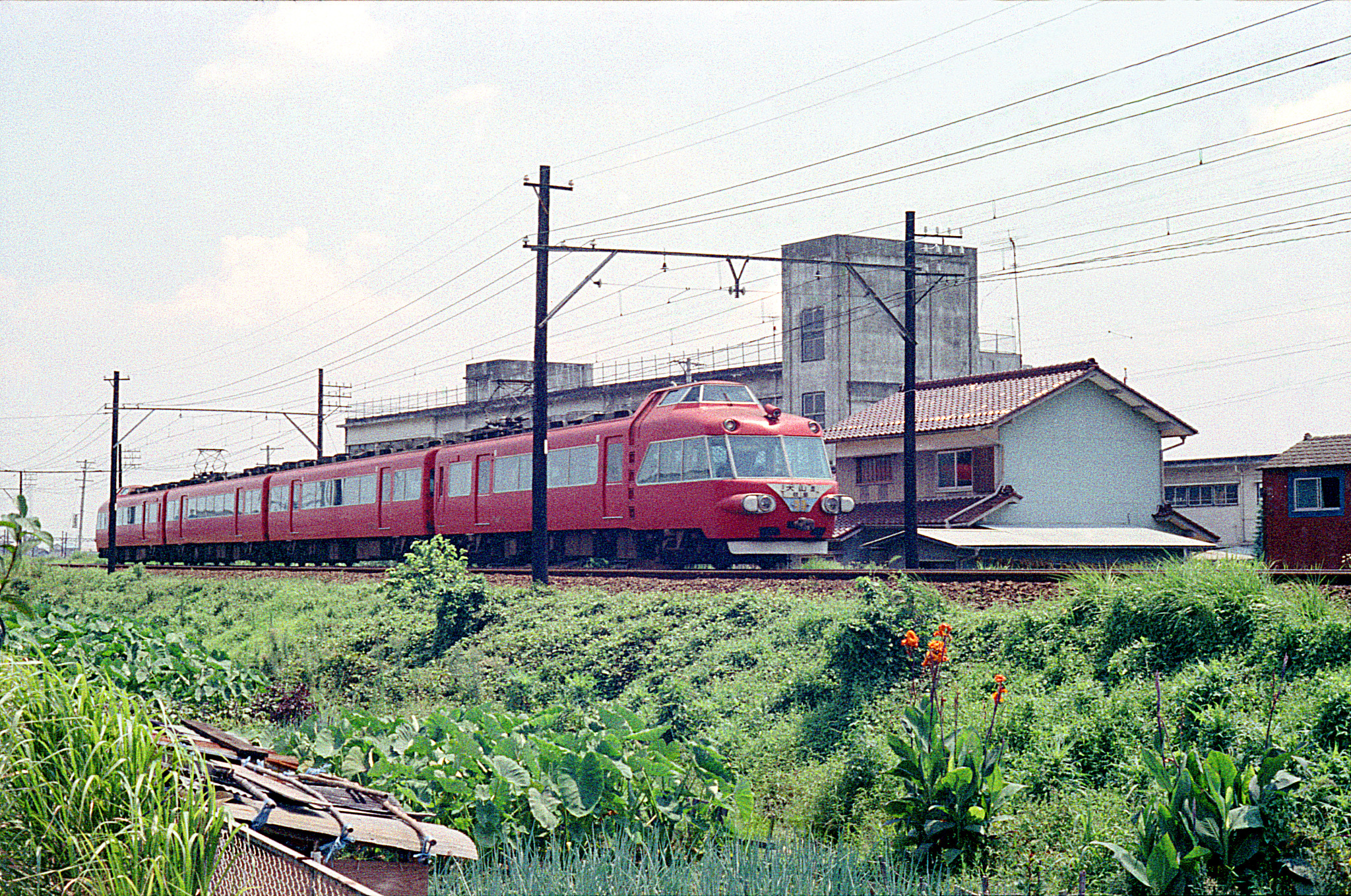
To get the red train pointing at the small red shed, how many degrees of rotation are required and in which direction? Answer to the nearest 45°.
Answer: approximately 45° to its left

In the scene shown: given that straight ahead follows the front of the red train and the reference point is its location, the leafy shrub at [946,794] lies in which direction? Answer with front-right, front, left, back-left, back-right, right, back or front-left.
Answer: front-right

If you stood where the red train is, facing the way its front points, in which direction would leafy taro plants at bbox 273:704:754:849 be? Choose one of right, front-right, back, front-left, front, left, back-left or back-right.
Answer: front-right

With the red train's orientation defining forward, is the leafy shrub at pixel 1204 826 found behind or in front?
in front

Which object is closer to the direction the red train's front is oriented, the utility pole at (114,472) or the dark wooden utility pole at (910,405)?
the dark wooden utility pole

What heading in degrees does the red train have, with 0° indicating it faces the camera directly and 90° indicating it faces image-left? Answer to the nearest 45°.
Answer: approximately 315°

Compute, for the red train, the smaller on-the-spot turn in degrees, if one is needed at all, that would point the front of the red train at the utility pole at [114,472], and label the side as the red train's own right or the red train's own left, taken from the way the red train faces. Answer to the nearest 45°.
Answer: approximately 180°

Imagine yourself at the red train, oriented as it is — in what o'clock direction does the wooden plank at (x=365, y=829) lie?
The wooden plank is roughly at 2 o'clock from the red train.

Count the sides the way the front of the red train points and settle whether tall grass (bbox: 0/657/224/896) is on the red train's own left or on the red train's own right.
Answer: on the red train's own right

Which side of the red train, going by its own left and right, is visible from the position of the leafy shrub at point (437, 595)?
right

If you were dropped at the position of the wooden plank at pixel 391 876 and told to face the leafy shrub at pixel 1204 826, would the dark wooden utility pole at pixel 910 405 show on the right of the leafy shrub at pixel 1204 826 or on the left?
left

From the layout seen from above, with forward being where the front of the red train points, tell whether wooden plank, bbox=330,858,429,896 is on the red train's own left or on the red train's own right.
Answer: on the red train's own right

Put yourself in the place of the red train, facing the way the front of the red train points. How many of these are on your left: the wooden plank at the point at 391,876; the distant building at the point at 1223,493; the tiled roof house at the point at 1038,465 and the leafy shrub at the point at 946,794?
2

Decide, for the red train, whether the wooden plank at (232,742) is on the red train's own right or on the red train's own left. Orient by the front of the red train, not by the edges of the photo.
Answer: on the red train's own right
